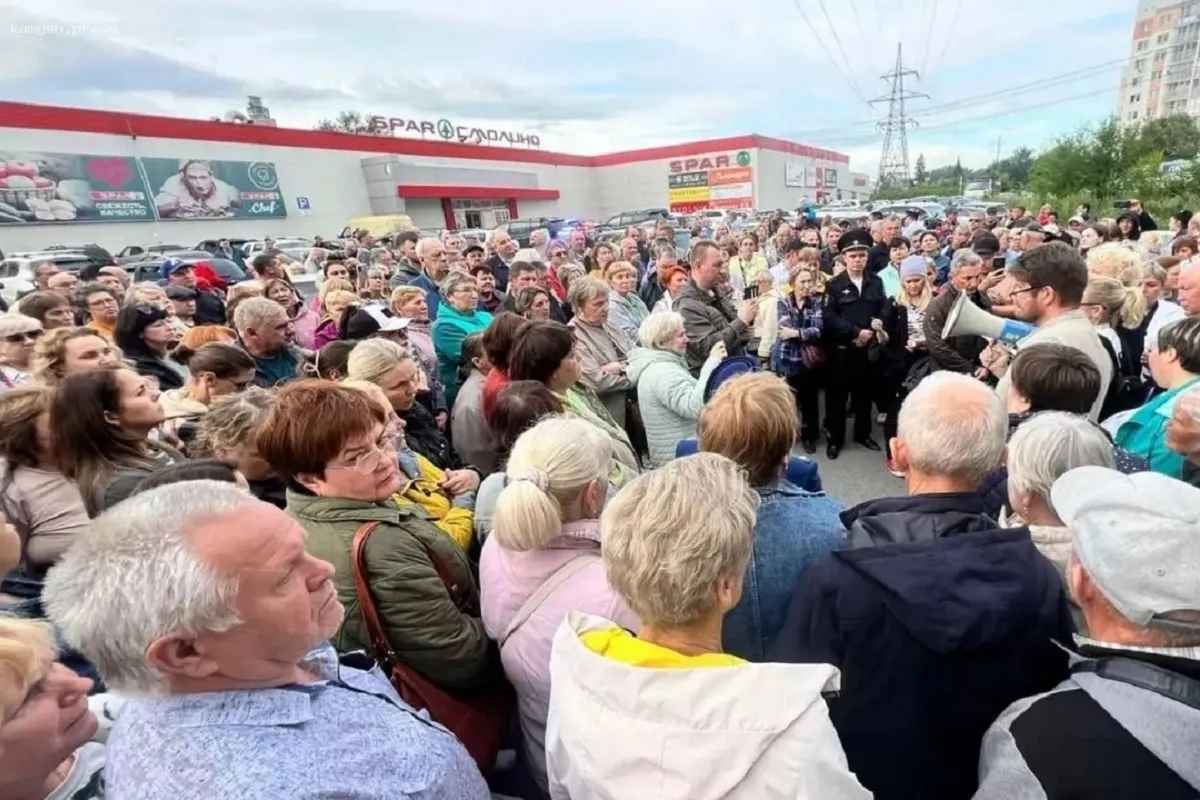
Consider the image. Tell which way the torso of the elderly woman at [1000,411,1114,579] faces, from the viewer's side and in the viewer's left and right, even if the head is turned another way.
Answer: facing away from the viewer and to the left of the viewer

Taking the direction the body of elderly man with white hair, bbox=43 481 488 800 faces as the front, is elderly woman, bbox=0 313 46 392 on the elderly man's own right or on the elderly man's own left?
on the elderly man's own left

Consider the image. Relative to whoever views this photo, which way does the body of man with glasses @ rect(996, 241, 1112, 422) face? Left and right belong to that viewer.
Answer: facing to the left of the viewer

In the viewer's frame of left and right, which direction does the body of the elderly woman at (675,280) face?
facing the viewer and to the right of the viewer

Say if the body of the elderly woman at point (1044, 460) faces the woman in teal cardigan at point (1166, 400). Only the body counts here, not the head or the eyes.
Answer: no

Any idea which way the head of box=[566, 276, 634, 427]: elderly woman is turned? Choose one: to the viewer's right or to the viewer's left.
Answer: to the viewer's right

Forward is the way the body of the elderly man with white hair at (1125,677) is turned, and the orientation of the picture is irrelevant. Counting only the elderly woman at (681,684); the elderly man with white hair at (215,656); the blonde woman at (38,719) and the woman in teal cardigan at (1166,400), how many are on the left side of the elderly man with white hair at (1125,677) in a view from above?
3

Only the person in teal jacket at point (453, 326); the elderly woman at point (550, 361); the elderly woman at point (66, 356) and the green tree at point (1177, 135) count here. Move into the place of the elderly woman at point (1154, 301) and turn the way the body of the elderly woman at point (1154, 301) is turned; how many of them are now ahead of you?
3

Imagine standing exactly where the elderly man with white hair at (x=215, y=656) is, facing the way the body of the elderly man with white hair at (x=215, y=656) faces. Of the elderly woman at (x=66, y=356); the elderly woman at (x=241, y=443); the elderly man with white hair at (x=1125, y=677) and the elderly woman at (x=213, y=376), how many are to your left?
3

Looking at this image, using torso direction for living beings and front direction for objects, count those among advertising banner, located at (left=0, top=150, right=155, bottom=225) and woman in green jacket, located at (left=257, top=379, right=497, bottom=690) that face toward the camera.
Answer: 1

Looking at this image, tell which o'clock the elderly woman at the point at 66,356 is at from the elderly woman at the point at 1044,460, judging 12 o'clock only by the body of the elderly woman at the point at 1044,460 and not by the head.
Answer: the elderly woman at the point at 66,356 is roughly at 10 o'clock from the elderly woman at the point at 1044,460.

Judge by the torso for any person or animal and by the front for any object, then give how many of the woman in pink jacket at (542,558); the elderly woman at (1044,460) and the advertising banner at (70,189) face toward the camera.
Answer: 1

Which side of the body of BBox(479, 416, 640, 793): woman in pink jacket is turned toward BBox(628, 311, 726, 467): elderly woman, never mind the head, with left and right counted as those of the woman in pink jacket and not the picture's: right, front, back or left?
front

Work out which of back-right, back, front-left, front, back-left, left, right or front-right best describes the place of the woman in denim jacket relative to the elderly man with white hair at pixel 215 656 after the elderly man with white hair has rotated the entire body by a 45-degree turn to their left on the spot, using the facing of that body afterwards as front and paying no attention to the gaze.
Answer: front-right

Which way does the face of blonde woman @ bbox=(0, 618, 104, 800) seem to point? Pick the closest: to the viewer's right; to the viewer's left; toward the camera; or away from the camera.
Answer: to the viewer's right

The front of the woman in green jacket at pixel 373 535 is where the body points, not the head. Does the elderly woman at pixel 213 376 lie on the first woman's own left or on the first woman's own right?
on the first woman's own left

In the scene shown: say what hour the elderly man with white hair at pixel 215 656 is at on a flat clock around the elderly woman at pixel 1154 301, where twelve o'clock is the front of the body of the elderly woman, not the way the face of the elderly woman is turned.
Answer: The elderly man with white hair is roughly at 11 o'clock from the elderly woman.

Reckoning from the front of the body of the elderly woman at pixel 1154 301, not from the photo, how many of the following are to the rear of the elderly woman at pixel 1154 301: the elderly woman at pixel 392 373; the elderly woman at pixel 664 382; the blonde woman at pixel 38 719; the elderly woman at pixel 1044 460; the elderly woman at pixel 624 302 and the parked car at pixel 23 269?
0

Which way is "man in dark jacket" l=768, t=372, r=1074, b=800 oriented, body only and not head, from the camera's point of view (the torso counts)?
away from the camera

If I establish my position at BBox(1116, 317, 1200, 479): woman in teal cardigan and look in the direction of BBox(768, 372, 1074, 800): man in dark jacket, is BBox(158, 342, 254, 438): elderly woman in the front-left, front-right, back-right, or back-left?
front-right

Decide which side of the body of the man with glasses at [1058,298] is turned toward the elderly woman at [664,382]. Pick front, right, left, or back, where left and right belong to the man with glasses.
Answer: front

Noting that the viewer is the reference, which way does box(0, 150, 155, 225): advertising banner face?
facing the viewer
